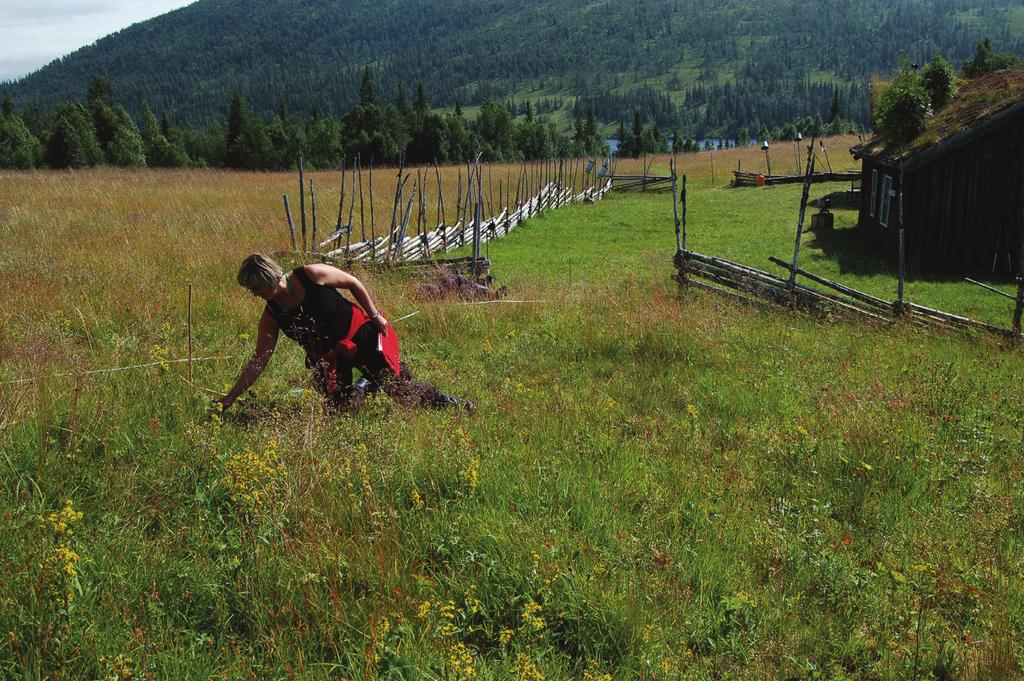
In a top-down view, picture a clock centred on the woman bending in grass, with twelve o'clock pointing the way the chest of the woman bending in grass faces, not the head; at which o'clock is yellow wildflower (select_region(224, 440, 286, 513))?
The yellow wildflower is roughly at 11 o'clock from the woman bending in grass.

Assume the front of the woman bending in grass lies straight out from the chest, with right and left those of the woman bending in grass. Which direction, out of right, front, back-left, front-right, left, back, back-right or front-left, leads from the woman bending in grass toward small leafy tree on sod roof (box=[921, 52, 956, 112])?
back

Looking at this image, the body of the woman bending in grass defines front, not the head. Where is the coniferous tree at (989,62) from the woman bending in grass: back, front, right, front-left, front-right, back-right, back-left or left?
back

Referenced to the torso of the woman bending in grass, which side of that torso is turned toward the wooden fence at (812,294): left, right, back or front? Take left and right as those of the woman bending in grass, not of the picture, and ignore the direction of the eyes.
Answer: back

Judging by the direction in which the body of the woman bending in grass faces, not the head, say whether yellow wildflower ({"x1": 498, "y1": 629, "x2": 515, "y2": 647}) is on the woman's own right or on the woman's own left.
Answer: on the woman's own left

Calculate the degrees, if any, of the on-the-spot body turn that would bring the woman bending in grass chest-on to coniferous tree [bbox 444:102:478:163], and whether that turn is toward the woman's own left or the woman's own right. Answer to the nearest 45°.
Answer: approximately 135° to the woman's own right

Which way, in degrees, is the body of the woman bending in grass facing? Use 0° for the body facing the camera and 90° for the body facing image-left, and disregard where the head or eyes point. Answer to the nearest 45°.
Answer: approximately 45°

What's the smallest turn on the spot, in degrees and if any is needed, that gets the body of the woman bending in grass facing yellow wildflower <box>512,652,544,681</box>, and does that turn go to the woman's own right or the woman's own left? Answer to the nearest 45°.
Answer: approximately 45° to the woman's own left

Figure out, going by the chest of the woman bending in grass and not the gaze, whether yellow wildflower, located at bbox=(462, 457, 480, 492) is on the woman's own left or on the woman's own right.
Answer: on the woman's own left

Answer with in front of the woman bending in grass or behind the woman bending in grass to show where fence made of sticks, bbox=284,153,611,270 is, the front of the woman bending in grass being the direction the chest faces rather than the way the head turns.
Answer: behind
